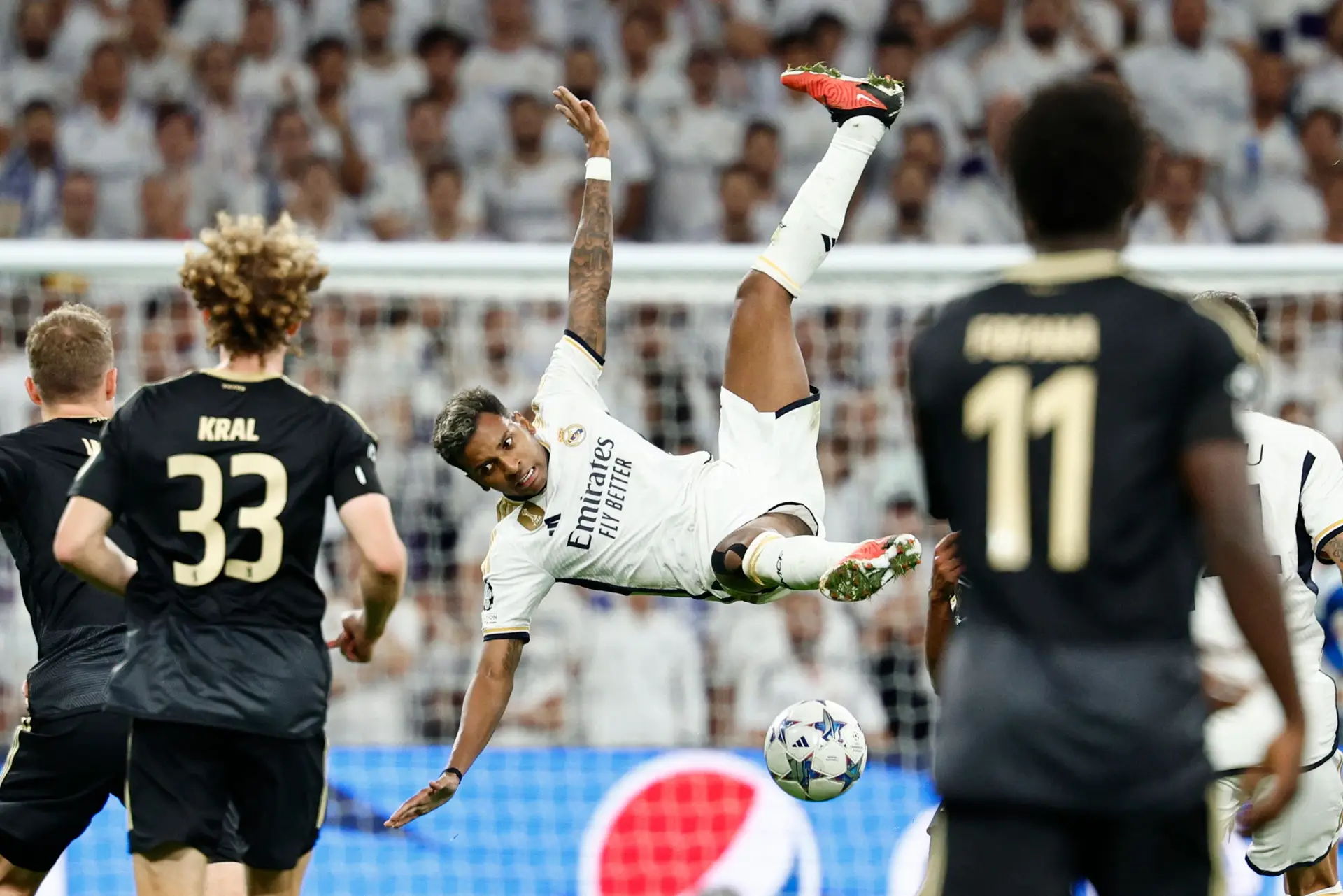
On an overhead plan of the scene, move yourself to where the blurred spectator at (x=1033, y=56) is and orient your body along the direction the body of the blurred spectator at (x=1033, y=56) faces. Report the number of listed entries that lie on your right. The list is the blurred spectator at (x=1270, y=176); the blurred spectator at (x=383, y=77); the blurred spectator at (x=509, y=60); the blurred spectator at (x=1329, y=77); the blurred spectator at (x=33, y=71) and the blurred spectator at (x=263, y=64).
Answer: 4

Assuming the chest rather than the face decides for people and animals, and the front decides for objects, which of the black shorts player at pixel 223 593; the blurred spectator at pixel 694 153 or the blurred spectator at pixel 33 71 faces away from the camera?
the black shorts player

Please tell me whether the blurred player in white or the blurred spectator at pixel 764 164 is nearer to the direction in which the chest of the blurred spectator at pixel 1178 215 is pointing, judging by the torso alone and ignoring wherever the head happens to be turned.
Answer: the blurred player in white

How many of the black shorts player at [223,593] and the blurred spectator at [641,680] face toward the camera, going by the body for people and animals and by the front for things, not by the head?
1

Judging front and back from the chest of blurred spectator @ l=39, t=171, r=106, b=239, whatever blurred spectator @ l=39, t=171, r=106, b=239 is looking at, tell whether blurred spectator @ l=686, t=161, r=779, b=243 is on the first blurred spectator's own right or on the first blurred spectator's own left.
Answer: on the first blurred spectator's own left

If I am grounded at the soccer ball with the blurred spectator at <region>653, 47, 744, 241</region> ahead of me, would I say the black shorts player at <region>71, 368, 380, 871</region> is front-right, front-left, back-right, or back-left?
back-left

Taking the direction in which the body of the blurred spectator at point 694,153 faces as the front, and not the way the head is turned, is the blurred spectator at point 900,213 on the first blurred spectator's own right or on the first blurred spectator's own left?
on the first blurred spectator's own left

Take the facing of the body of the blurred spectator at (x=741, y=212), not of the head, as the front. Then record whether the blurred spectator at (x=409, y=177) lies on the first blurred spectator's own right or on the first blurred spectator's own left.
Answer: on the first blurred spectator's own right

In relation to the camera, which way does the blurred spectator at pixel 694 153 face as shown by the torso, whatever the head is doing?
toward the camera

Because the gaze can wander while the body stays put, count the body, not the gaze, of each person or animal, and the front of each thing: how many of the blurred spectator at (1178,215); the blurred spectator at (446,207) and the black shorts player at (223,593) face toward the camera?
2

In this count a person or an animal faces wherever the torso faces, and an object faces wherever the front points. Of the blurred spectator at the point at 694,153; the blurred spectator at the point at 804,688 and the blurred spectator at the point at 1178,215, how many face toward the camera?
3

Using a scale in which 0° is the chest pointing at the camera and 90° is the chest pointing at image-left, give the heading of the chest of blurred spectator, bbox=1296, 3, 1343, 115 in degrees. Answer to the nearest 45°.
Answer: approximately 0°

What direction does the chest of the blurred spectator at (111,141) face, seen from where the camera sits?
toward the camera
